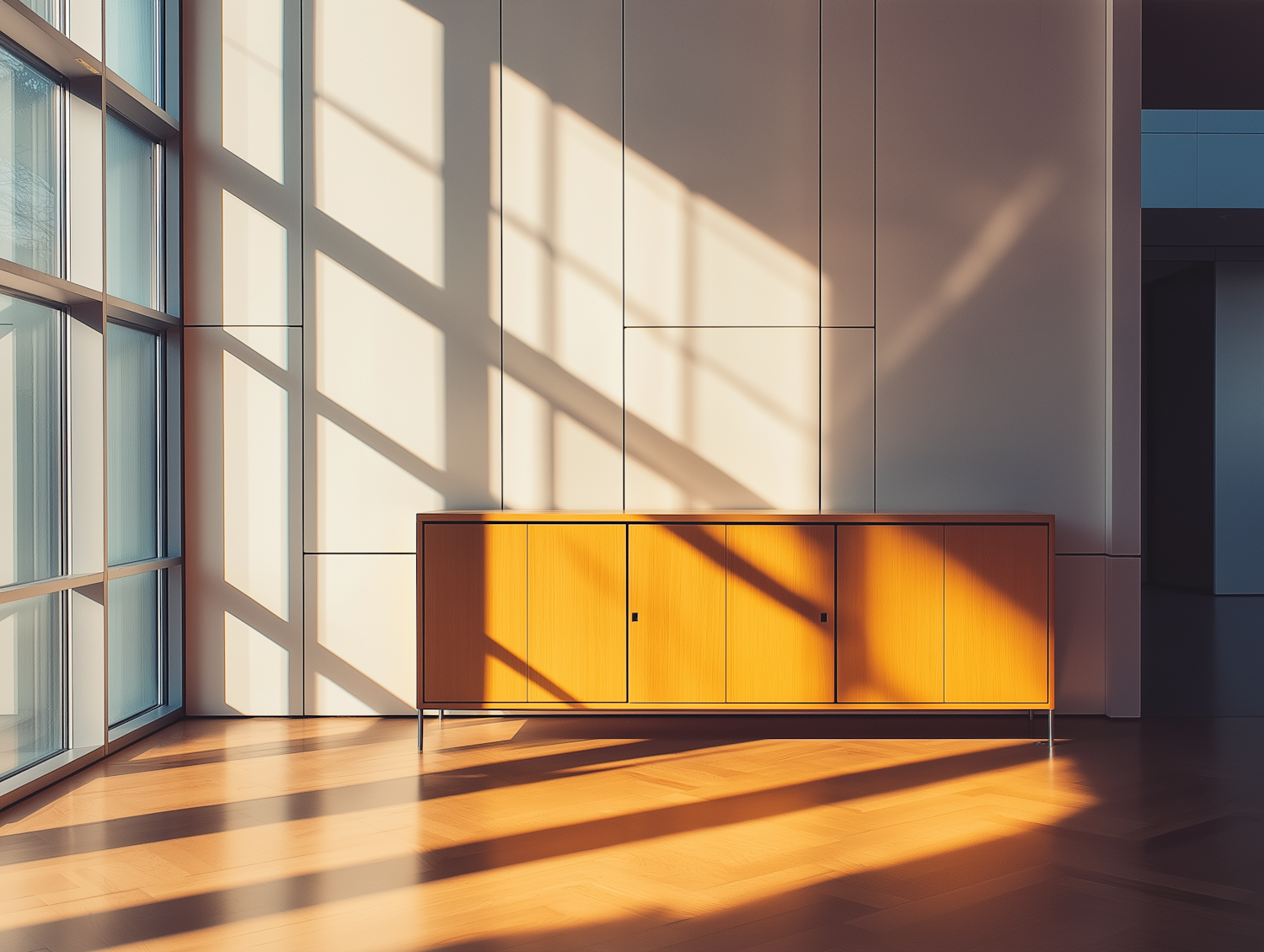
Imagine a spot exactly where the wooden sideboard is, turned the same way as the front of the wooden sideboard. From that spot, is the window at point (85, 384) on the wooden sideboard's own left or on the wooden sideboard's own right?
on the wooden sideboard's own right

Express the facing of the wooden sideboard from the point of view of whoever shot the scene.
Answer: facing the viewer
